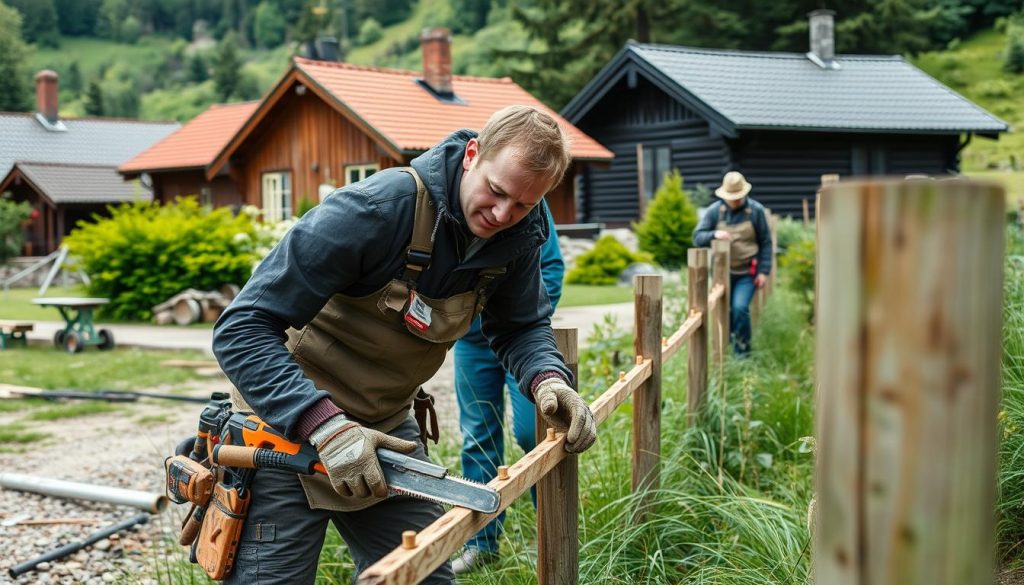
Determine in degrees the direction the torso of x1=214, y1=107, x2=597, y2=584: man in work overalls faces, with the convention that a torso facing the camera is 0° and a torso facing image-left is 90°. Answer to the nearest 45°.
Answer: approximately 315°

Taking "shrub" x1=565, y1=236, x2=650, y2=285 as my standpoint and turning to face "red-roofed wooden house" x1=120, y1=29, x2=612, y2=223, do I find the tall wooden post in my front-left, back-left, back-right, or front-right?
back-left

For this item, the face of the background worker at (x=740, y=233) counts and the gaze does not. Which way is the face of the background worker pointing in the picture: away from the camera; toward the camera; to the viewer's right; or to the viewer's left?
toward the camera

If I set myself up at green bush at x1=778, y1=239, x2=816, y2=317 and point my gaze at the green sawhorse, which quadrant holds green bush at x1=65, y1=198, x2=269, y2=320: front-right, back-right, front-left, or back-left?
front-right

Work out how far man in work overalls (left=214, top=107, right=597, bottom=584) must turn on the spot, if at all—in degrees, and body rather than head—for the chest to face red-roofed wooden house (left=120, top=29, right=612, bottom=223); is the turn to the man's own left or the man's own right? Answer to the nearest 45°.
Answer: approximately 135° to the man's own left

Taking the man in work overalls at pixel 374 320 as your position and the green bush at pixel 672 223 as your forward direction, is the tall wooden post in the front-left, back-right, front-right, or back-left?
back-right

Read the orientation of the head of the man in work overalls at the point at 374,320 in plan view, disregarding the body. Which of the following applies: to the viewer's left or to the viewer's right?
to the viewer's right

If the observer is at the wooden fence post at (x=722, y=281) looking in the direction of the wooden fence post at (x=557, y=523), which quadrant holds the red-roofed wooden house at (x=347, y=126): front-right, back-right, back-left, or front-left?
back-right

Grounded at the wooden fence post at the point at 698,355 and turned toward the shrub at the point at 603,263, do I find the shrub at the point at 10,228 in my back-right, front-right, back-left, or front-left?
front-left

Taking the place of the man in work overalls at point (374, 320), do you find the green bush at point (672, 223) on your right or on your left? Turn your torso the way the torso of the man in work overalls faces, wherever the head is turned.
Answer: on your left

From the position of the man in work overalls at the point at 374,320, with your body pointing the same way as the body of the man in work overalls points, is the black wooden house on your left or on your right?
on your left
